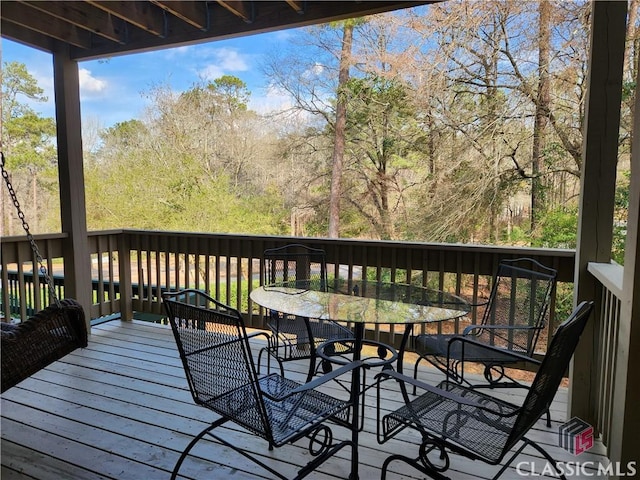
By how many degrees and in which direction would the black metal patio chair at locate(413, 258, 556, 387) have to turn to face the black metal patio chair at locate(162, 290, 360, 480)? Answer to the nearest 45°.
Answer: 0° — it already faces it

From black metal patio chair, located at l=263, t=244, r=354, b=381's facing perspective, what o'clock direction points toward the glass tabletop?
The glass tabletop is roughly at 12 o'clock from the black metal patio chair.

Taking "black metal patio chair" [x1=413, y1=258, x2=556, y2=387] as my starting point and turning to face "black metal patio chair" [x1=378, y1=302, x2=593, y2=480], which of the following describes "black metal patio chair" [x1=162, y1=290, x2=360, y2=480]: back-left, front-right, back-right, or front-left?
front-right

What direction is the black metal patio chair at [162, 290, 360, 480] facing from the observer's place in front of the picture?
facing away from the viewer and to the right of the viewer

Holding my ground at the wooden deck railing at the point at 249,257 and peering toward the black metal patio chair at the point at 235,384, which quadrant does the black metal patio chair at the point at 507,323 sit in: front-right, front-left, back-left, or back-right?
front-left

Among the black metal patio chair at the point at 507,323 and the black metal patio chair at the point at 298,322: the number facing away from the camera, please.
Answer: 0

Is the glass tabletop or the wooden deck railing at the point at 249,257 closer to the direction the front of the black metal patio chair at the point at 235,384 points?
the glass tabletop

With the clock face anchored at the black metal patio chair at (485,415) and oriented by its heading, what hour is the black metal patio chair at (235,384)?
the black metal patio chair at (235,384) is roughly at 10 o'clock from the black metal patio chair at (485,415).

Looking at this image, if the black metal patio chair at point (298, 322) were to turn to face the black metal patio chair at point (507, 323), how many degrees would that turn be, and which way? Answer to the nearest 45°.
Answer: approximately 45° to its left

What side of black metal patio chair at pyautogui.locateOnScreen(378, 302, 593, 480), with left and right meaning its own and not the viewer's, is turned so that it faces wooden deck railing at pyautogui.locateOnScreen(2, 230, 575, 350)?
front

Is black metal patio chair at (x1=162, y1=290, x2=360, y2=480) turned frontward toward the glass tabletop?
yes

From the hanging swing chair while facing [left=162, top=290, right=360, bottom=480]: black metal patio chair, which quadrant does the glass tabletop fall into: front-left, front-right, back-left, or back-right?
front-left

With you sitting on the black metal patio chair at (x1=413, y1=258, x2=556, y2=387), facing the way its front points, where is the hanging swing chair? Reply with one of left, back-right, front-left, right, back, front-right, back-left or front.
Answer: front

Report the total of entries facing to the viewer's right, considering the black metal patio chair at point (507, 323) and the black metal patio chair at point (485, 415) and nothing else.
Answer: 0

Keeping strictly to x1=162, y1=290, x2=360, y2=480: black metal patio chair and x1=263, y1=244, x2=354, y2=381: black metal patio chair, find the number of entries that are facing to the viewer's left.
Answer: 0

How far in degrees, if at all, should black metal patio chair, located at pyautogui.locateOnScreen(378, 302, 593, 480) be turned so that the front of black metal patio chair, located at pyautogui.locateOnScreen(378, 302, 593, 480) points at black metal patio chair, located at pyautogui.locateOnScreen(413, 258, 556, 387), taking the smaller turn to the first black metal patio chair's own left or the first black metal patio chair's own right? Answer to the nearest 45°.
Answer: approximately 45° to the first black metal patio chair's own right

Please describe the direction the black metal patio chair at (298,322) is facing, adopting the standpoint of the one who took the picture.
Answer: facing the viewer and to the right of the viewer

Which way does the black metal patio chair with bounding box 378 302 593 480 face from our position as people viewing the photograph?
facing away from the viewer and to the left of the viewer

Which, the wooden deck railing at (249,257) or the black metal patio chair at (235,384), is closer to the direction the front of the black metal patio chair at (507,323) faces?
the black metal patio chair

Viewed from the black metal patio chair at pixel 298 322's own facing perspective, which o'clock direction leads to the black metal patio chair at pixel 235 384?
the black metal patio chair at pixel 235 384 is roughly at 2 o'clock from the black metal patio chair at pixel 298 322.

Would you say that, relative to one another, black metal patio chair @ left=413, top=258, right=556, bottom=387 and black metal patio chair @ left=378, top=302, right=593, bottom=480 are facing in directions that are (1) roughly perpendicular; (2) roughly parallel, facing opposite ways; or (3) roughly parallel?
roughly perpendicular

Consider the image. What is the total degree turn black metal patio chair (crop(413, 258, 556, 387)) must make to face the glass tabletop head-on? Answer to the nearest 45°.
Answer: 0° — it already faces it
